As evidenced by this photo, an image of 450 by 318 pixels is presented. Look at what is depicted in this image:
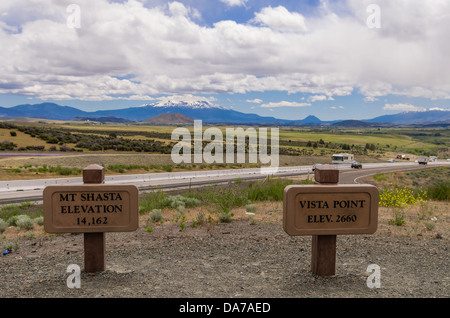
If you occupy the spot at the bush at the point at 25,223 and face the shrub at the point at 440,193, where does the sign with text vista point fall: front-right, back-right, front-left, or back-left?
front-right

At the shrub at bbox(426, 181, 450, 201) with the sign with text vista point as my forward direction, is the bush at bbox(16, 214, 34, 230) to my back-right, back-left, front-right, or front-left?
front-right

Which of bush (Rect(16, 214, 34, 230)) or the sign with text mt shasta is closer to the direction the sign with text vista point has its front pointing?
the sign with text mt shasta

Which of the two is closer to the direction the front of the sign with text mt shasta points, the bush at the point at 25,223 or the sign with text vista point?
the sign with text vista point

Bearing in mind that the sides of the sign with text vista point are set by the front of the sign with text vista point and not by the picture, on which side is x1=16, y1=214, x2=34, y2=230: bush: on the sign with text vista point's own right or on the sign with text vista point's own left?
on the sign with text vista point's own right

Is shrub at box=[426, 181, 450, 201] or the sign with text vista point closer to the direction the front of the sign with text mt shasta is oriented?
the sign with text vista point

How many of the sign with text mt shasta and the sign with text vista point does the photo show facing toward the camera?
2

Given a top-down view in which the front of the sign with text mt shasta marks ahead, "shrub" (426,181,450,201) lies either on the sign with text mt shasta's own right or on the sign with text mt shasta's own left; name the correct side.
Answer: on the sign with text mt shasta's own left

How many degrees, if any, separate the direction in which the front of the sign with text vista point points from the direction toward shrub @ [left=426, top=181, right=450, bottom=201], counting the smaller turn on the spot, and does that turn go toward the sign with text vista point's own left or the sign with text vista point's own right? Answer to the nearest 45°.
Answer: approximately 180°

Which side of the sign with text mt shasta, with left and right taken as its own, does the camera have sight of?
front

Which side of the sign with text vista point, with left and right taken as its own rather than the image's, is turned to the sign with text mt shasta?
right

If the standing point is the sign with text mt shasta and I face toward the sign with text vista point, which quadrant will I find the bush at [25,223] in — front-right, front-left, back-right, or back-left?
back-left

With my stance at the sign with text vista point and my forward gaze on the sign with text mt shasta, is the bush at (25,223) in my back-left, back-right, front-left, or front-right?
front-right

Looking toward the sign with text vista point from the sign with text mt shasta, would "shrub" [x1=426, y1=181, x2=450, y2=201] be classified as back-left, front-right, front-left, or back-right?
front-left
